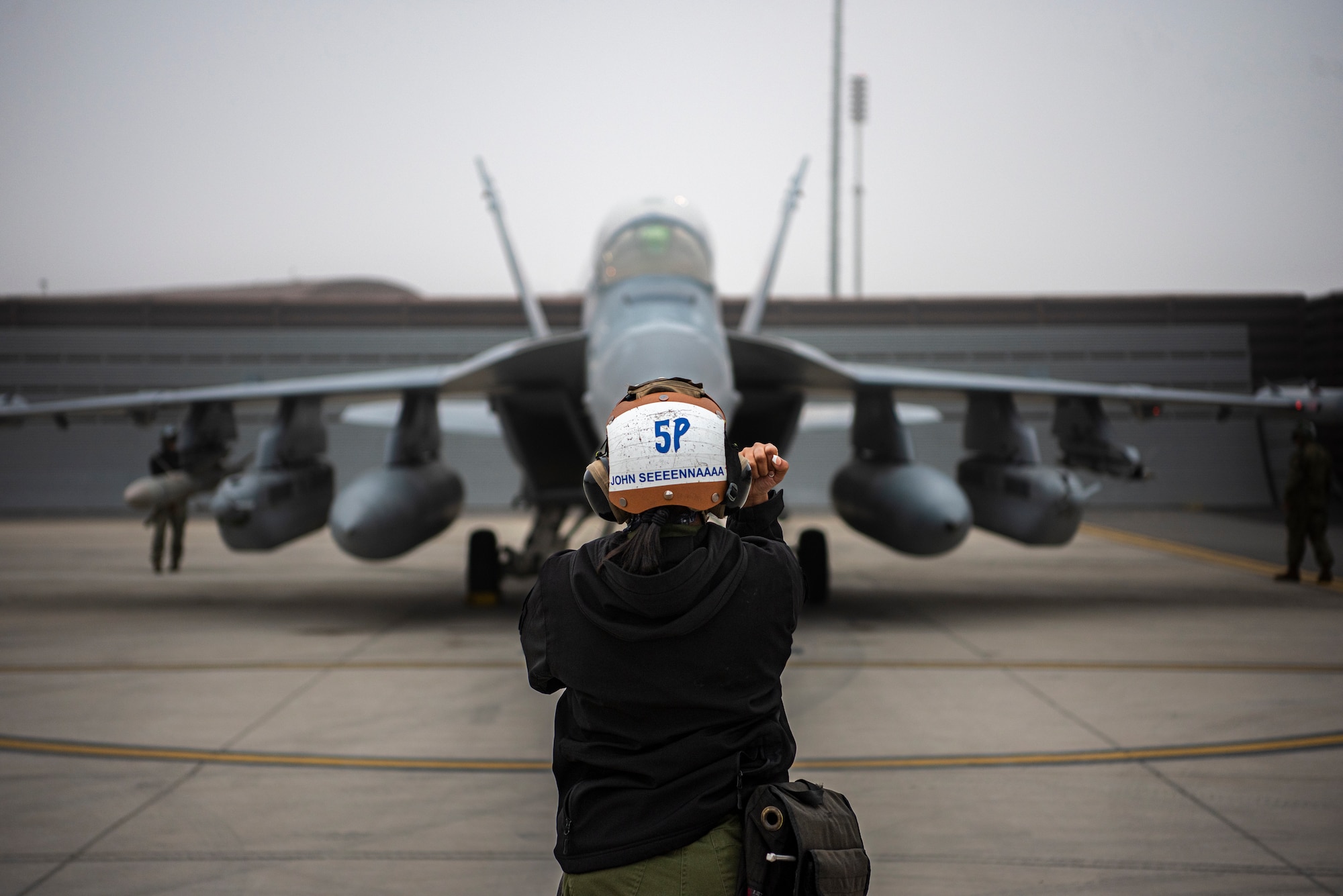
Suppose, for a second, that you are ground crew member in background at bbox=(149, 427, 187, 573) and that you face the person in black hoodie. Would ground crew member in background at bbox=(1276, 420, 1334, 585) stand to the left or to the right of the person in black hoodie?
left

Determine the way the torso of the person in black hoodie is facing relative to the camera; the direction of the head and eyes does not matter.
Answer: away from the camera

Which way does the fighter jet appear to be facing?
toward the camera

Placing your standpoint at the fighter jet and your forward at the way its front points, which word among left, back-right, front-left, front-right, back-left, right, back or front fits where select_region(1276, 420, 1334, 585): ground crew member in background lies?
left

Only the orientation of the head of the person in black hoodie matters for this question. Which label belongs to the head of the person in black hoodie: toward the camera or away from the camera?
away from the camera

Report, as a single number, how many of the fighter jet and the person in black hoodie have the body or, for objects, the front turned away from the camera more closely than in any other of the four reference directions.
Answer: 1

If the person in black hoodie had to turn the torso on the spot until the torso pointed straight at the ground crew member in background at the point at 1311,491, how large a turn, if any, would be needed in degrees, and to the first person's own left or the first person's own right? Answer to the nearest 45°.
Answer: approximately 45° to the first person's own right

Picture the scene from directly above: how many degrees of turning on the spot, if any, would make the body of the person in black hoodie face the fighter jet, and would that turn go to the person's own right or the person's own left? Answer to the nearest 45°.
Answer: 0° — they already face it

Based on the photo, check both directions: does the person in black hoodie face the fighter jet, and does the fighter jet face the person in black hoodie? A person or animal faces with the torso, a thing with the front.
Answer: yes

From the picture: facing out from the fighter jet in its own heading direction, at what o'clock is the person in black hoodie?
The person in black hoodie is roughly at 12 o'clock from the fighter jet.

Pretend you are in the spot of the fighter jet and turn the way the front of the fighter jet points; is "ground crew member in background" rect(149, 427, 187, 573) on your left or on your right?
on your right

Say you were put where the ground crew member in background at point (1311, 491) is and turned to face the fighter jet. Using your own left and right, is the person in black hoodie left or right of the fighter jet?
left

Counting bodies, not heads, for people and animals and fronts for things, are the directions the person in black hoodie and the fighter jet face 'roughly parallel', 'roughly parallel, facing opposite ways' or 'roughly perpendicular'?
roughly parallel, facing opposite ways

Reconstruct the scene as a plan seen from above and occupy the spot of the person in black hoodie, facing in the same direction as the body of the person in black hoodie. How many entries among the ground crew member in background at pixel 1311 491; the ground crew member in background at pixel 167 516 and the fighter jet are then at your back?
0

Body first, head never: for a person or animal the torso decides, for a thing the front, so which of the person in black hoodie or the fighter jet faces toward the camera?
the fighter jet
